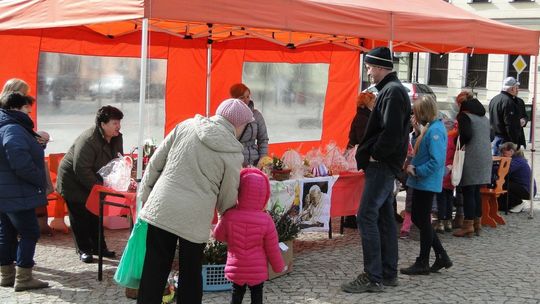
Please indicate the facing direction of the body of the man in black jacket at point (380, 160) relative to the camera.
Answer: to the viewer's left

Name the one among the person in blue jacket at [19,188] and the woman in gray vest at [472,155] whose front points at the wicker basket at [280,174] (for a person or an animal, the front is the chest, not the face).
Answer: the person in blue jacket

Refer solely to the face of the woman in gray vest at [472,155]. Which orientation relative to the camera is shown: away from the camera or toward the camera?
away from the camera

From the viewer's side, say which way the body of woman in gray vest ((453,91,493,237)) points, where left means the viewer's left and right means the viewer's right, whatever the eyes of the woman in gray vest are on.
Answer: facing away from the viewer and to the left of the viewer

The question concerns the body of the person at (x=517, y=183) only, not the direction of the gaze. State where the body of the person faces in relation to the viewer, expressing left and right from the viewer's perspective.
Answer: facing to the left of the viewer
